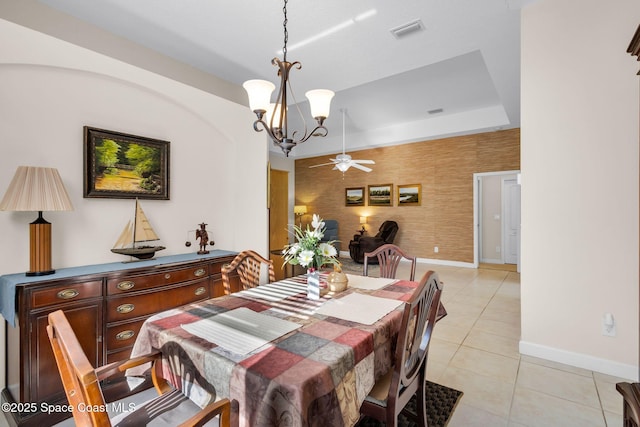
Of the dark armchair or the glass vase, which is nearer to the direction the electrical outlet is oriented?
the glass vase

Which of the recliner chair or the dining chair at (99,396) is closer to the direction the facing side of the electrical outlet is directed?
the dining chair

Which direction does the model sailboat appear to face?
to the viewer's left

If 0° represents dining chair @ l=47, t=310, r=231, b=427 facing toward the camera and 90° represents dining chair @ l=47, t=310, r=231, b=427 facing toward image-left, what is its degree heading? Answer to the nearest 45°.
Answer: approximately 225°

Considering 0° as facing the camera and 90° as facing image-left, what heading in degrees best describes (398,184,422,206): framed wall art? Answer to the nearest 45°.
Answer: approximately 0°

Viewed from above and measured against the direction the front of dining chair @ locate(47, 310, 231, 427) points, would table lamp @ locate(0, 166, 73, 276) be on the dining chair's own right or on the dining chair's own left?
on the dining chair's own left

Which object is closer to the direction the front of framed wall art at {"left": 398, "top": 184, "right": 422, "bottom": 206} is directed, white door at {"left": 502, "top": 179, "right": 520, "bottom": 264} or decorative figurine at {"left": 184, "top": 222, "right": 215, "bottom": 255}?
the decorative figurine

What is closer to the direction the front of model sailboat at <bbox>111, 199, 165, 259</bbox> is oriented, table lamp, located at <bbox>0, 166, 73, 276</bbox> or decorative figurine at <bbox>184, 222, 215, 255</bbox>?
the table lamp
